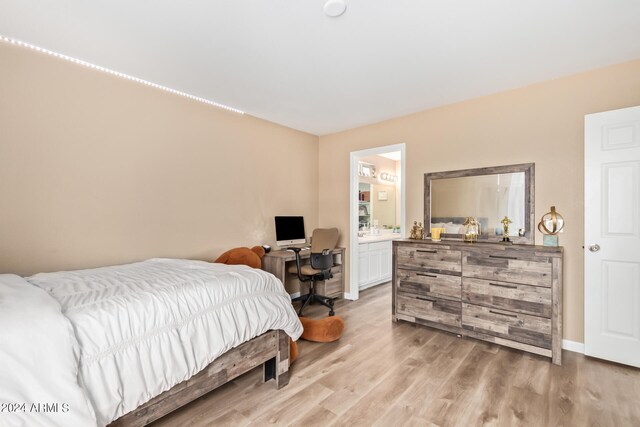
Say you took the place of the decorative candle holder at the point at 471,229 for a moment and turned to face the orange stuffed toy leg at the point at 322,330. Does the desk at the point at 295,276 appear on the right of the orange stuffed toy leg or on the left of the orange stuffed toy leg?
right

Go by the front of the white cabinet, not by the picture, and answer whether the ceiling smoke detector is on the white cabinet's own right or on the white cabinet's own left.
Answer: on the white cabinet's own right

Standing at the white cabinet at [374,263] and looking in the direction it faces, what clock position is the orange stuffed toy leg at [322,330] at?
The orange stuffed toy leg is roughly at 2 o'clock from the white cabinet.

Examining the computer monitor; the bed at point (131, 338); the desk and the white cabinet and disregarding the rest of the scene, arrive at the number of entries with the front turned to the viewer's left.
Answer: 0

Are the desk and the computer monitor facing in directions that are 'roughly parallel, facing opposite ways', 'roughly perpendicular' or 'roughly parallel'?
roughly parallel

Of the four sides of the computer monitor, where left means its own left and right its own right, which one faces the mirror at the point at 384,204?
left

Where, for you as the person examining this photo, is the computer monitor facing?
facing the viewer and to the right of the viewer

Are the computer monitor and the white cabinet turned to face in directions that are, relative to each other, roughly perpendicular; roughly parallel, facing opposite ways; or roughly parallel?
roughly parallel

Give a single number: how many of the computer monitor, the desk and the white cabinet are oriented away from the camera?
0

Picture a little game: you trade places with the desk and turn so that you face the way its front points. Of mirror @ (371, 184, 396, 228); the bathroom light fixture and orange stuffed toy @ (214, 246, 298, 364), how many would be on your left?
2

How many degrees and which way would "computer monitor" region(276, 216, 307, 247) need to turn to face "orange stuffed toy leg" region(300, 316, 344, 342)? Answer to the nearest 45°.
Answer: approximately 45° to its right

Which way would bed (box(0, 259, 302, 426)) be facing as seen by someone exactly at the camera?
facing away from the viewer and to the right of the viewer

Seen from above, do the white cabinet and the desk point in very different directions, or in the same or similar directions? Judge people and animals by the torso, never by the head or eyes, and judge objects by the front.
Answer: same or similar directions

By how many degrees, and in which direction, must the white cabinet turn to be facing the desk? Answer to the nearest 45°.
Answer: approximately 90° to its right

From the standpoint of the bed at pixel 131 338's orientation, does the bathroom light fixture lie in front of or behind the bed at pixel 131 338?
in front

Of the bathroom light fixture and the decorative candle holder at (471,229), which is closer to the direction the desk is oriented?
the decorative candle holder
